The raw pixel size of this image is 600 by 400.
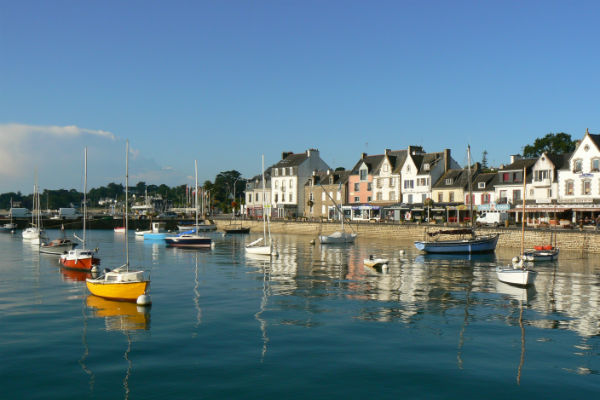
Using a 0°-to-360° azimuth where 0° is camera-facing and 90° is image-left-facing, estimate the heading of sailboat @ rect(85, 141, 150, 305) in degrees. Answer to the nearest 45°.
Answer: approximately 315°
